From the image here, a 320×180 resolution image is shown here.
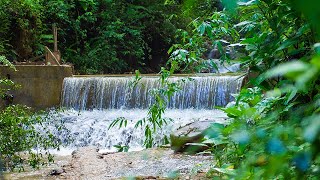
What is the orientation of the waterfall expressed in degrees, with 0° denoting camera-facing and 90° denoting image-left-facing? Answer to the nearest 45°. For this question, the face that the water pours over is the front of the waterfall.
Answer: approximately 0°

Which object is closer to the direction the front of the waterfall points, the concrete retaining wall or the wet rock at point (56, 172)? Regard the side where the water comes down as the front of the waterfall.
the wet rock

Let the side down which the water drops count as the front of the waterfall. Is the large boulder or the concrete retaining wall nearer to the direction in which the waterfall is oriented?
the large boulder

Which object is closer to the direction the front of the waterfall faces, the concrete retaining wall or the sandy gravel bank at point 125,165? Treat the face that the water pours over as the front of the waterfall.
the sandy gravel bank

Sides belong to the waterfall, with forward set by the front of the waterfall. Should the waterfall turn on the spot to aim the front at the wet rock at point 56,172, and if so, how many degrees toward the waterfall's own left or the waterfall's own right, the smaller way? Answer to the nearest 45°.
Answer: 0° — it already faces it

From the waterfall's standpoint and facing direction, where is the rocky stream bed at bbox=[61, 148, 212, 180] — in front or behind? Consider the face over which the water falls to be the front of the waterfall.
in front

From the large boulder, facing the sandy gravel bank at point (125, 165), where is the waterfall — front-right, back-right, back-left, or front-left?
back-right

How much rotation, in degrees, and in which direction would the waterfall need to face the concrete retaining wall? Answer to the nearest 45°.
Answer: approximately 90° to its right

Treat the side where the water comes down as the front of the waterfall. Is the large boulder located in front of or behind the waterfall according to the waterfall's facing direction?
in front
